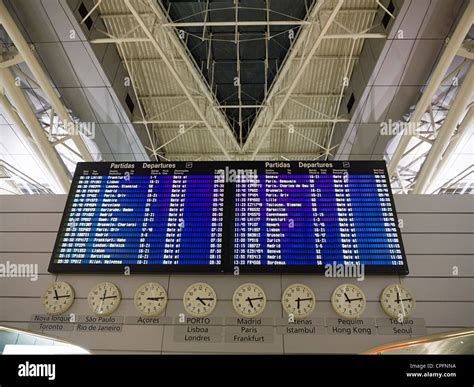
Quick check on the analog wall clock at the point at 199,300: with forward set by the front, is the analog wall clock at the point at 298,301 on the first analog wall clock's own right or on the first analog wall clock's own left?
on the first analog wall clock's own left

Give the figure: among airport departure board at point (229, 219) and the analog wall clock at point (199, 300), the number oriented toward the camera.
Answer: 2

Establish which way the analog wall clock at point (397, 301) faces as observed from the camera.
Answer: facing the viewer

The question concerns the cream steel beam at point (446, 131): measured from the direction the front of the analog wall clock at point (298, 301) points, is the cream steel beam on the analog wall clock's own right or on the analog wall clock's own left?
on the analog wall clock's own left

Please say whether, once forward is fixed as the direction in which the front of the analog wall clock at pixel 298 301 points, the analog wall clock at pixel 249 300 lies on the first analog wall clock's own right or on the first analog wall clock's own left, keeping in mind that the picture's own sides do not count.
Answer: on the first analog wall clock's own right

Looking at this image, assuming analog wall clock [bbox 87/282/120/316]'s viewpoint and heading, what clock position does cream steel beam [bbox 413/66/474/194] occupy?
The cream steel beam is roughly at 9 o'clock from the analog wall clock.

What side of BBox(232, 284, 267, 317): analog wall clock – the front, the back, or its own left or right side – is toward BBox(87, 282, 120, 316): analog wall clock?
right

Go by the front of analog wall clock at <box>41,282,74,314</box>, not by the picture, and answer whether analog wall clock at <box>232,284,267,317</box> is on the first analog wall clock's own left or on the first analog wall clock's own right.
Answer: on the first analog wall clock's own left

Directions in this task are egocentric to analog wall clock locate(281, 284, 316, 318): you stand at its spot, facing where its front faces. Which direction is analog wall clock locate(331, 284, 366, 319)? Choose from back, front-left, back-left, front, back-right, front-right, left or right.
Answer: left

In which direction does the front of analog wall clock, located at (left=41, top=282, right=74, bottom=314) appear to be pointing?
toward the camera

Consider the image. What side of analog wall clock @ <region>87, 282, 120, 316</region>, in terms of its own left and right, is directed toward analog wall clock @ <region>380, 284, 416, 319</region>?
left

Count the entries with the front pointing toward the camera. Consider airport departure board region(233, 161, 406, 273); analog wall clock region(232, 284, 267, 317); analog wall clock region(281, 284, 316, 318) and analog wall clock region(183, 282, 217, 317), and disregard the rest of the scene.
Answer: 4

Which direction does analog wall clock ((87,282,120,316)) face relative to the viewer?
toward the camera

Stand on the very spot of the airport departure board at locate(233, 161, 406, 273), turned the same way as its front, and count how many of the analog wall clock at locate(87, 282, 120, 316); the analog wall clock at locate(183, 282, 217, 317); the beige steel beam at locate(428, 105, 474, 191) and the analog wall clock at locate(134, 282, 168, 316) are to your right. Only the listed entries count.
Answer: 3
